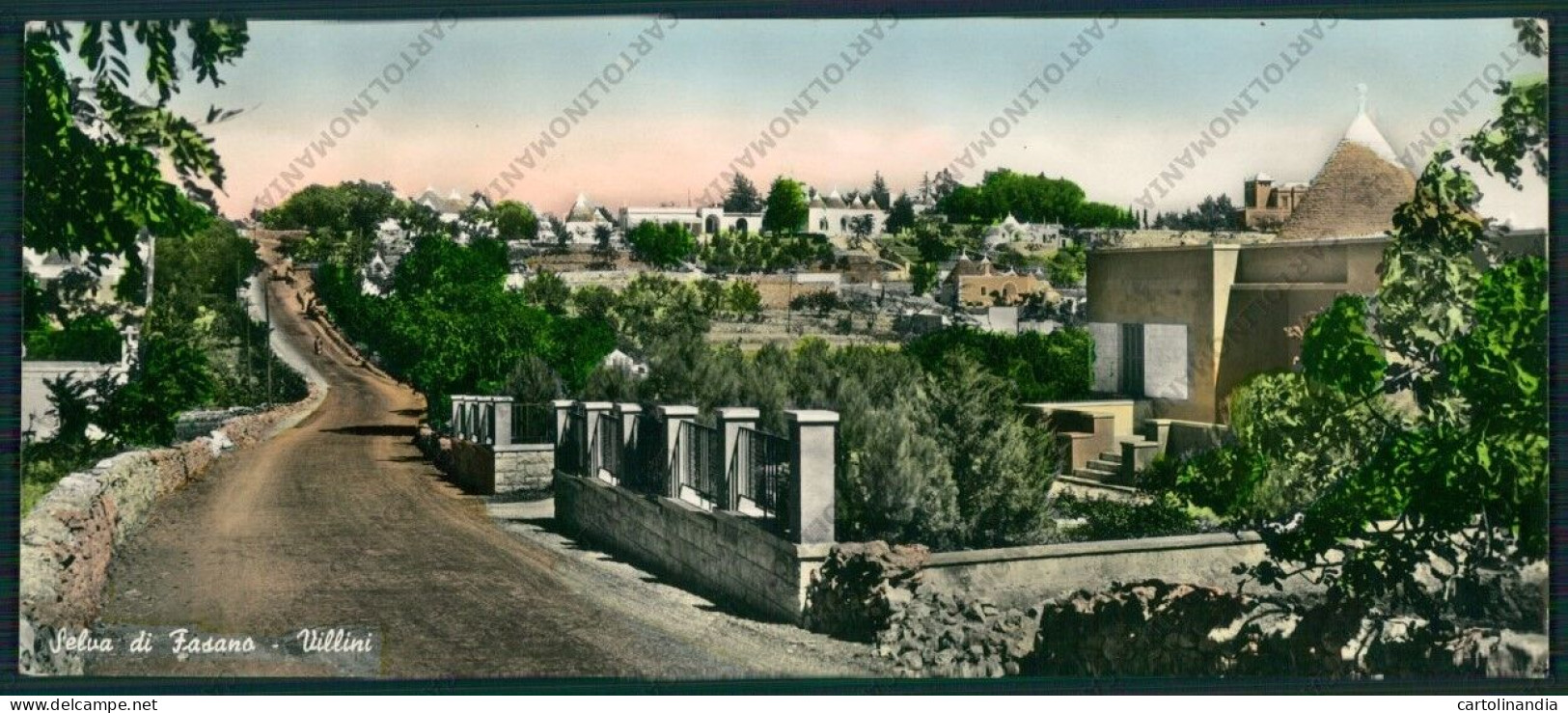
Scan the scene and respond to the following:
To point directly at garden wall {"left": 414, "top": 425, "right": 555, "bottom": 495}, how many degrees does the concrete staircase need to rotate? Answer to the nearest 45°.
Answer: approximately 45° to its right

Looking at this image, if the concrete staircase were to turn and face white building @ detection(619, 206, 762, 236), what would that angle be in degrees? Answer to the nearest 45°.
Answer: approximately 90° to its right

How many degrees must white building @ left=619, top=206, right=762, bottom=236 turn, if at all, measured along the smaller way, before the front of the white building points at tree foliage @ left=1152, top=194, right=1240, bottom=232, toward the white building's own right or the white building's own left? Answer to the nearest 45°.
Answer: approximately 45° to the white building's own left

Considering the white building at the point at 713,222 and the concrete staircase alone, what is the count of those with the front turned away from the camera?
0

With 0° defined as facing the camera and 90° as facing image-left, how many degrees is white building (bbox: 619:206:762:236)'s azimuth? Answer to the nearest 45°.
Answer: approximately 0°

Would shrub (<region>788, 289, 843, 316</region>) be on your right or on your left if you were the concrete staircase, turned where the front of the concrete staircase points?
on your right

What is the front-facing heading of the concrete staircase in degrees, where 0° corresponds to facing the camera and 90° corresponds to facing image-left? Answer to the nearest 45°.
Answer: approximately 45°

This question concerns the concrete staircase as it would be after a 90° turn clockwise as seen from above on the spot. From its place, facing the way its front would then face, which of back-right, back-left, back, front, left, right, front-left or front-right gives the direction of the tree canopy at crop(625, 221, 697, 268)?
front
